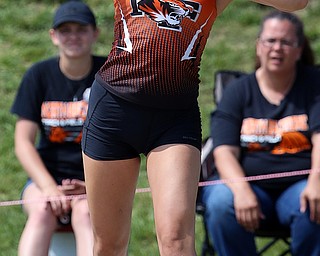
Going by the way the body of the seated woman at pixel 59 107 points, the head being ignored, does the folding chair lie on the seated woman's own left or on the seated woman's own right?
on the seated woman's own left

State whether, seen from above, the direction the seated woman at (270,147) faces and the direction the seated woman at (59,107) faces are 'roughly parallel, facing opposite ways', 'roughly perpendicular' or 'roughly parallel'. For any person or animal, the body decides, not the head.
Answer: roughly parallel

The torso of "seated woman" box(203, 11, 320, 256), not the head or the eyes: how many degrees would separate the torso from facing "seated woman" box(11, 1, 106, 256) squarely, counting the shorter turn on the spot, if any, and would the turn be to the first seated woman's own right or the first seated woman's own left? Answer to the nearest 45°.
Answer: approximately 90° to the first seated woman's own right

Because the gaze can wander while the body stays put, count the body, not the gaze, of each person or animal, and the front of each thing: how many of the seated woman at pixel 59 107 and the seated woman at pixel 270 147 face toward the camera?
2

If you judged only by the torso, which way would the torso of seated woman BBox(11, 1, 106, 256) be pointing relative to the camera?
toward the camera

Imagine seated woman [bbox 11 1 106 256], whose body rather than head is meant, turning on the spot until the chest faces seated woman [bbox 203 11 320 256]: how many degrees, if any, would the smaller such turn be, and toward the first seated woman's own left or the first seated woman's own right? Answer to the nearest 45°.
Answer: approximately 90° to the first seated woman's own left
